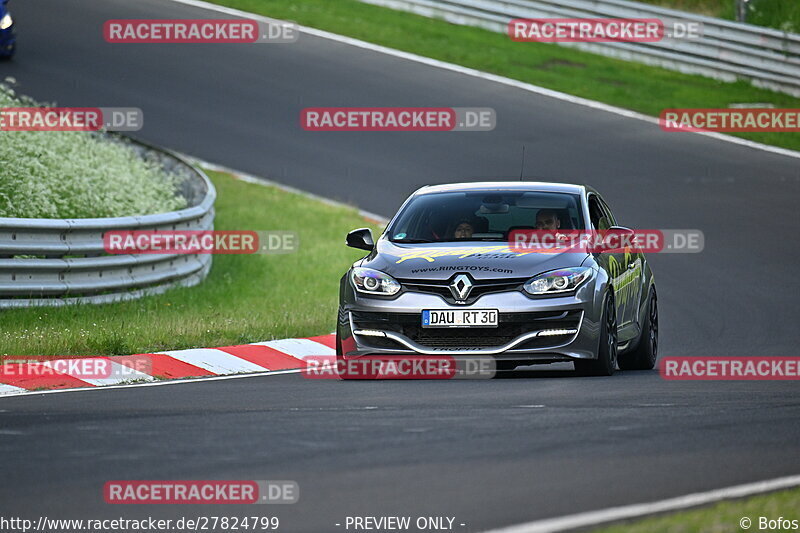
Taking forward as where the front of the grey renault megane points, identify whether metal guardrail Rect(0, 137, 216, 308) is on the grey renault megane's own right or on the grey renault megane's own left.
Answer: on the grey renault megane's own right

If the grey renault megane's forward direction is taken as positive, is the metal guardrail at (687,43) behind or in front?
behind

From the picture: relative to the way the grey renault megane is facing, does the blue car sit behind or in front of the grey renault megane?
behind

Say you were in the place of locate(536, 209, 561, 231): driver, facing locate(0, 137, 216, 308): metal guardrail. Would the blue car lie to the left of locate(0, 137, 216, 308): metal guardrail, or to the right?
right

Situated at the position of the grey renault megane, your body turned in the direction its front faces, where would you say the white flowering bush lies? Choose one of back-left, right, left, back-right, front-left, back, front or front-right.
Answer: back-right

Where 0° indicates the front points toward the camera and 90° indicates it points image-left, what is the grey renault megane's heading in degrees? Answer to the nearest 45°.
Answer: approximately 0°
